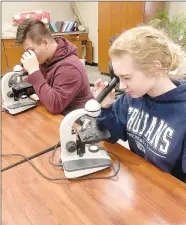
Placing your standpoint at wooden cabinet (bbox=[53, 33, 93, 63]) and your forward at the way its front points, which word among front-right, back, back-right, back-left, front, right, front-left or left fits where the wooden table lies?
front-left

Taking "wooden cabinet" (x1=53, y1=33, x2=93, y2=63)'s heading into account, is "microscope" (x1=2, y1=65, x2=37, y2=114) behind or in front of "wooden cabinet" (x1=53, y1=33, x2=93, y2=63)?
in front

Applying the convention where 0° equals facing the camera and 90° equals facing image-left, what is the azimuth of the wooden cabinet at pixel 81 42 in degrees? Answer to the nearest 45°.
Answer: approximately 45°

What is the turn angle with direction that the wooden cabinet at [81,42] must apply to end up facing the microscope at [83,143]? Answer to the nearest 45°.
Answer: approximately 45° to its left
